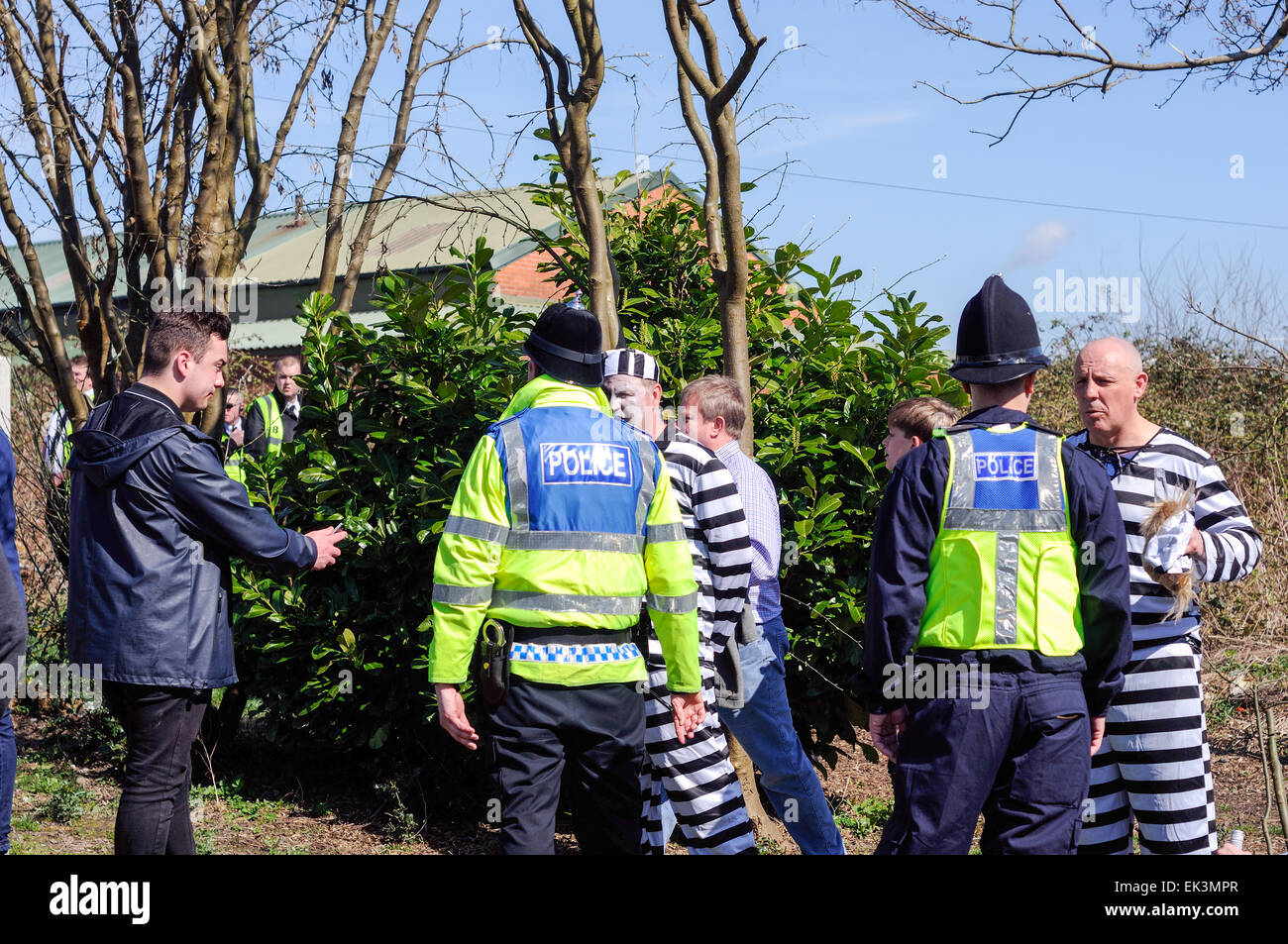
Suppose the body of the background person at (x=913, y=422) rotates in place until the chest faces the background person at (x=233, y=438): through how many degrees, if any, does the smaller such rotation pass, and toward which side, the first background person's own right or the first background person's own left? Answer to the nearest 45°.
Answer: approximately 45° to the first background person's own right

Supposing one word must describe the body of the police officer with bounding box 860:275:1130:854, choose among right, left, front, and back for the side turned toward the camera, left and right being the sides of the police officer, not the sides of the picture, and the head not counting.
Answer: back

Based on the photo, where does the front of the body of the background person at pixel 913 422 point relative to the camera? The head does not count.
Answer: to the viewer's left

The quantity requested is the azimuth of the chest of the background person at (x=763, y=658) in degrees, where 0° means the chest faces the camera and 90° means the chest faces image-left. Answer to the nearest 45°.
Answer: approximately 90°

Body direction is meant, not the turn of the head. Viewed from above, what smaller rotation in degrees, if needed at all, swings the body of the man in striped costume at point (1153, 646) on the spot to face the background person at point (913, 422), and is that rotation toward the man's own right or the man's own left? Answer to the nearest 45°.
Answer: approximately 90° to the man's own right

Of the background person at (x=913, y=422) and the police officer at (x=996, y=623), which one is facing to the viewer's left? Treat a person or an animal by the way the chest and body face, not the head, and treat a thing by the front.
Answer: the background person

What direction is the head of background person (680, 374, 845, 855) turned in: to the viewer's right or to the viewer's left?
to the viewer's left
